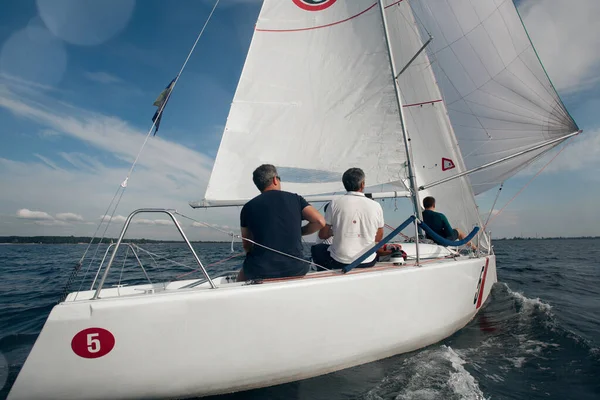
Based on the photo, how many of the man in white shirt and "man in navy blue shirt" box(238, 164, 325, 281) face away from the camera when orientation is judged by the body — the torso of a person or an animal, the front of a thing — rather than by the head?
2

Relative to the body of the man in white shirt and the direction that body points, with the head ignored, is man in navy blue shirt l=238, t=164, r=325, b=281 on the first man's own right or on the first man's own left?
on the first man's own left

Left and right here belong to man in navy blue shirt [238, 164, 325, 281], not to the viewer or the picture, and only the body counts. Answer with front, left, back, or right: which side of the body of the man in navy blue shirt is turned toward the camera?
back

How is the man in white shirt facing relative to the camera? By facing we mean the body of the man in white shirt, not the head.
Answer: away from the camera

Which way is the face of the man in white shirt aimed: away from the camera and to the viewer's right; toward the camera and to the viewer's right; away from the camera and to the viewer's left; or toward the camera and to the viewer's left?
away from the camera and to the viewer's right

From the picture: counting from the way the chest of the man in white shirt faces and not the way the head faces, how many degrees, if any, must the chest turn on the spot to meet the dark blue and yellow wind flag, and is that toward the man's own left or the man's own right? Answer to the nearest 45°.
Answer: approximately 90° to the man's own left

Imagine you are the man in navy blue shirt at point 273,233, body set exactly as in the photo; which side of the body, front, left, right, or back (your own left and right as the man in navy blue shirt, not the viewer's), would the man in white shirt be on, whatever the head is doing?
right

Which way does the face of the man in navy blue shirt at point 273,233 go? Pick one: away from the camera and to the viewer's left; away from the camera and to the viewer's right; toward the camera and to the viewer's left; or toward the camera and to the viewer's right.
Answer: away from the camera and to the viewer's right
